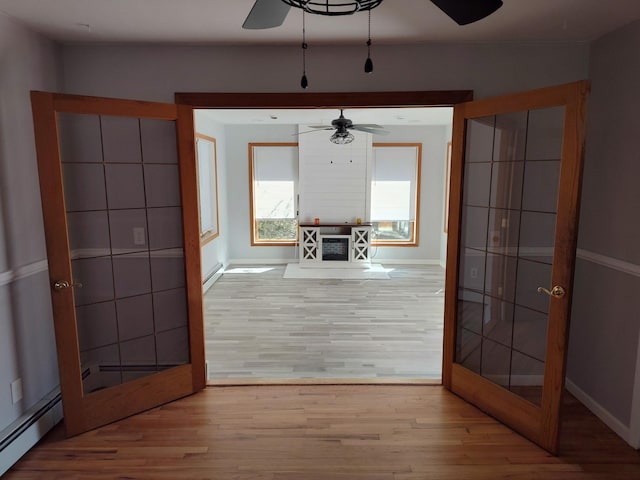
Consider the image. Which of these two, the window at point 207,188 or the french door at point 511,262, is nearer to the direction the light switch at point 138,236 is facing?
the french door

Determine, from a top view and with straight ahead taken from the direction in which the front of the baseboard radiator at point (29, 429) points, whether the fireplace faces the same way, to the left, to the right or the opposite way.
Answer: to the right

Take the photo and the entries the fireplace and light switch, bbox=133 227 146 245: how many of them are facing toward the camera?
2

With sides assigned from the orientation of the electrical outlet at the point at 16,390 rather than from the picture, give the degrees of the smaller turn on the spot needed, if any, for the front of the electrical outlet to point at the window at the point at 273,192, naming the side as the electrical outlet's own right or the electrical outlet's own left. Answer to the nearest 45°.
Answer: approximately 90° to the electrical outlet's own left

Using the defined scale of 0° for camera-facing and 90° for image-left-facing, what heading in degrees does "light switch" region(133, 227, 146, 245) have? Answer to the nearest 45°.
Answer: approximately 0°

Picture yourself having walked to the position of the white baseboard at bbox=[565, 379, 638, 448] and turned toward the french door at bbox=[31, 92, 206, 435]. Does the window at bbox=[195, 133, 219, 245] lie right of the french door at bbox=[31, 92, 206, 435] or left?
right

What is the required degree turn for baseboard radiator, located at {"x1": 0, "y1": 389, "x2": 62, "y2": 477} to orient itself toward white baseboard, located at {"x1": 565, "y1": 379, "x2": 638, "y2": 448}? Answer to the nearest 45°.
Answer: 0° — it already faces it

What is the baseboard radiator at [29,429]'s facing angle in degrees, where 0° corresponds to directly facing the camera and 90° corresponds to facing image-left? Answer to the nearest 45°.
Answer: approximately 315°

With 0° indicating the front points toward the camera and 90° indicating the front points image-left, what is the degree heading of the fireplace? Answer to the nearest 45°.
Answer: approximately 0°

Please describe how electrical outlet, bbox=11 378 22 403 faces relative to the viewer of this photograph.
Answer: facing the viewer and to the right of the viewer

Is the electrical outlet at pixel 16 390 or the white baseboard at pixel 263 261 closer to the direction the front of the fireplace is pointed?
the electrical outlet

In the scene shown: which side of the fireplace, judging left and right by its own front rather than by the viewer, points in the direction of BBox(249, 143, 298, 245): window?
right

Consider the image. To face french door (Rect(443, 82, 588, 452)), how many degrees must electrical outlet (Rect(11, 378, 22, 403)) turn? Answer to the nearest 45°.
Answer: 0° — it already faces it
